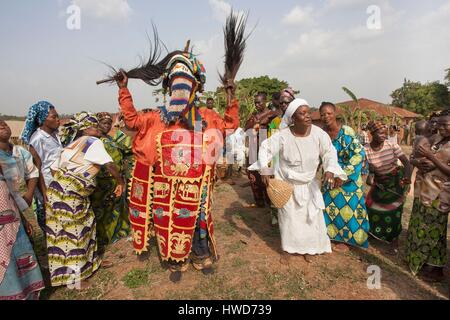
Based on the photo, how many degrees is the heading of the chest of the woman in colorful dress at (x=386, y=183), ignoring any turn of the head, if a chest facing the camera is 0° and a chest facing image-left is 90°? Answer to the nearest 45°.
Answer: approximately 0°

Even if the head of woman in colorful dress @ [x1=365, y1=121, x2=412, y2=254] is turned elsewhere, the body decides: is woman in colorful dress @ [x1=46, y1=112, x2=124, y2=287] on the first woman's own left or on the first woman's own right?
on the first woman's own right

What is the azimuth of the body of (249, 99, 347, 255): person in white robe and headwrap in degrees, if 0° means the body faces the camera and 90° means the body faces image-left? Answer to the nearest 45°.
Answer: approximately 0°

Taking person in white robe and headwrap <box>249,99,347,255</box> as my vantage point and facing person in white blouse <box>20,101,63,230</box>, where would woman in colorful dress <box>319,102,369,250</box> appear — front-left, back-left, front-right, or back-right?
back-right

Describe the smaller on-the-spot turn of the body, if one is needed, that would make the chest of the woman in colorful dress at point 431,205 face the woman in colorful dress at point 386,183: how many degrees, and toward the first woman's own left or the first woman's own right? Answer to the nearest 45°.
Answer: approximately 90° to the first woman's own right

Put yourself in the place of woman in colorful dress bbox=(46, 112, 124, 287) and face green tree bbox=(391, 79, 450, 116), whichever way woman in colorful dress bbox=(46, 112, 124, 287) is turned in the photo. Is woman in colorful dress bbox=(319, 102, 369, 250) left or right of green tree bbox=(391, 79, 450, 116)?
right

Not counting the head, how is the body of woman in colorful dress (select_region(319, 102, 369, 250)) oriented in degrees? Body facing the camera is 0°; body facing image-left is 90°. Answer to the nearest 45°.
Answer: approximately 45°

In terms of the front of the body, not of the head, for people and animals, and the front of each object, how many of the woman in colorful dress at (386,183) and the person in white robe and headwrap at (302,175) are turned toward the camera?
2

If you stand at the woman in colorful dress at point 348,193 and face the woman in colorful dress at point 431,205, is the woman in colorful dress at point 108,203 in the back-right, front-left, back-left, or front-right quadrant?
back-right
